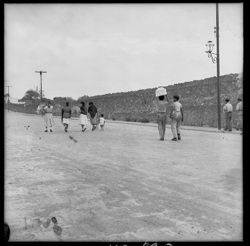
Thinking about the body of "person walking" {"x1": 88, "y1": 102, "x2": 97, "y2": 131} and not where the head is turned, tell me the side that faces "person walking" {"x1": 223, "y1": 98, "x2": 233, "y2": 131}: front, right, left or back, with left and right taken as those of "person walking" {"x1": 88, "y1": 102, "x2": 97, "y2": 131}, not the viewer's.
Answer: right

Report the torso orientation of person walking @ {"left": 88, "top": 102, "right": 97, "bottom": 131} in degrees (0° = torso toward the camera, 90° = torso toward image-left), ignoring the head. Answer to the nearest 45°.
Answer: approximately 180°
